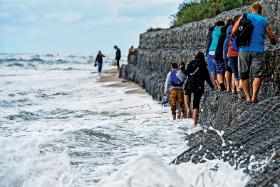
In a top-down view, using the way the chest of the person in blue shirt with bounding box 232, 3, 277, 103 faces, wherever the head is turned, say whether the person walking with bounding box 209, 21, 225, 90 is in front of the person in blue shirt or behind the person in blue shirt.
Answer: in front

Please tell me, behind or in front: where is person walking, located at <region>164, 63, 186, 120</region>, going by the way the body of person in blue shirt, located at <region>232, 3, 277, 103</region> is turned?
in front

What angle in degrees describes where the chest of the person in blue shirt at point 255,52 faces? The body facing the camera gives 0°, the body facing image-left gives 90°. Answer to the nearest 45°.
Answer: approximately 180°

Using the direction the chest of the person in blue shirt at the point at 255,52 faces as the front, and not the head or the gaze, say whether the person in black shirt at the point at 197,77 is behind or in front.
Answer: in front
